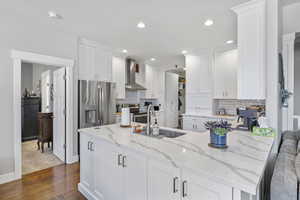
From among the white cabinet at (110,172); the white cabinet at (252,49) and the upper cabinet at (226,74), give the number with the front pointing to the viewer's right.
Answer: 0

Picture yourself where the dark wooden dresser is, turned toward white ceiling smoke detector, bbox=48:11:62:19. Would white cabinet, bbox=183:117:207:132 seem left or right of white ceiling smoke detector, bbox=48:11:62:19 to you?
left

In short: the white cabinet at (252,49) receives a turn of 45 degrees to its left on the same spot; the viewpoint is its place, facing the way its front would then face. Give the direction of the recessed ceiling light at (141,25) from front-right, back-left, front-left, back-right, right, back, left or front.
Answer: right

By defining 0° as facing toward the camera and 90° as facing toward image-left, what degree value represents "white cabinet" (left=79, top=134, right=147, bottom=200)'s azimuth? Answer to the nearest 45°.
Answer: approximately 45°

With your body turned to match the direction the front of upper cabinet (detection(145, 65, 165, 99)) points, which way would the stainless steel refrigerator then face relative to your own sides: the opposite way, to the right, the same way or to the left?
the same way

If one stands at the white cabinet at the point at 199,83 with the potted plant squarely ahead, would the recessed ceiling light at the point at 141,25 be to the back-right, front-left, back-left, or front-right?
front-right

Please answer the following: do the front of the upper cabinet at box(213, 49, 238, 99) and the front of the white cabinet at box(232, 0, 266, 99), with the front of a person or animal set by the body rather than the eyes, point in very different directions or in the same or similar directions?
same or similar directions

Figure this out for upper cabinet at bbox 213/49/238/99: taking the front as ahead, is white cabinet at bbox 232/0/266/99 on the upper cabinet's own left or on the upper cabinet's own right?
on the upper cabinet's own left

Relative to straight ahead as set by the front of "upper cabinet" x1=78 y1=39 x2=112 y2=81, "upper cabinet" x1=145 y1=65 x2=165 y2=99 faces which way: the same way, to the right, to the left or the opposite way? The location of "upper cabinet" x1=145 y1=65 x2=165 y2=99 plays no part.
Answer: the same way

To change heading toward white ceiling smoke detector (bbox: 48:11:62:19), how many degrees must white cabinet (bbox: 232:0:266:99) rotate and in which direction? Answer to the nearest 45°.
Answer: approximately 45° to its right

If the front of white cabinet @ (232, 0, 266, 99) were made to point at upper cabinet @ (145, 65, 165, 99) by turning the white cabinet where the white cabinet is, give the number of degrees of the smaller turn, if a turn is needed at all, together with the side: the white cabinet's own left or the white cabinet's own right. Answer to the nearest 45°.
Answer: approximately 90° to the white cabinet's own right

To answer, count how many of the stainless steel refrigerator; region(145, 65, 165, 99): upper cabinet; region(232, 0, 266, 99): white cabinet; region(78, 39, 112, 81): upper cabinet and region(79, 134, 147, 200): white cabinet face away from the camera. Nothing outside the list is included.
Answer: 0

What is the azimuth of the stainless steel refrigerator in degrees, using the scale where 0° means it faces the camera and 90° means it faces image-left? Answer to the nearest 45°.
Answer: approximately 315°

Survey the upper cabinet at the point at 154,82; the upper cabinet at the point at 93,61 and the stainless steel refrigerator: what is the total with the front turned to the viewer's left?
0
